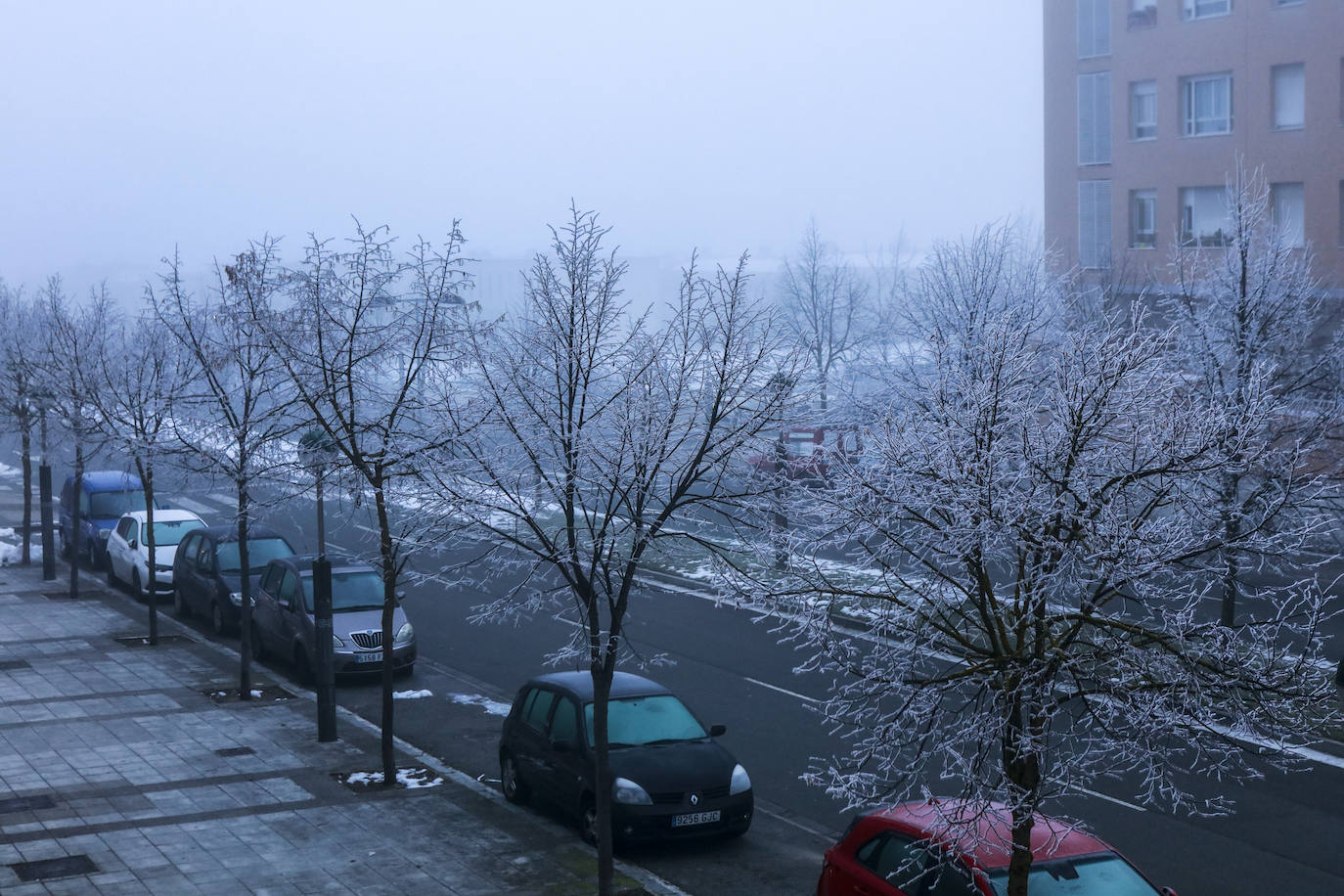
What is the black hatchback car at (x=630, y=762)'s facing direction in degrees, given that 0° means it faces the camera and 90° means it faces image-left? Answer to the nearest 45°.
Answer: approximately 315°

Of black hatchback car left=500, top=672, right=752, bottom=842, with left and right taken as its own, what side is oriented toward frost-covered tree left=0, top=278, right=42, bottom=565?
back

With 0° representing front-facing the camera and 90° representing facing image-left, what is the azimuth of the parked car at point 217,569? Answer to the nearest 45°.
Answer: approximately 315°

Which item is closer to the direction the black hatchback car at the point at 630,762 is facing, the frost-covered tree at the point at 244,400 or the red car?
the red car

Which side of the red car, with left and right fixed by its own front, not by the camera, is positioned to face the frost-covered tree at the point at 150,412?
back

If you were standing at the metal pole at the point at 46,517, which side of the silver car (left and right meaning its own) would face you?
back

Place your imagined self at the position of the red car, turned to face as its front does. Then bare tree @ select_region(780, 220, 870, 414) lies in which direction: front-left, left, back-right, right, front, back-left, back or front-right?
back-left

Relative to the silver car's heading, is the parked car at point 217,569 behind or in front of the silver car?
behind
